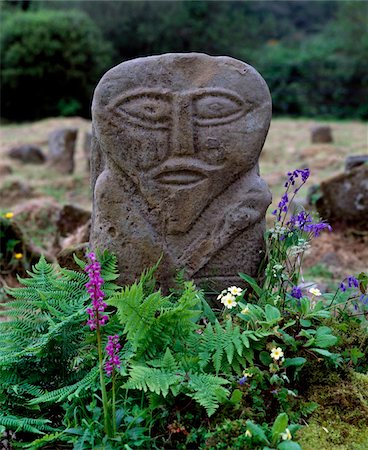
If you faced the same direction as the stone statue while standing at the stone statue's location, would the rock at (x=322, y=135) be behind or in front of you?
behind

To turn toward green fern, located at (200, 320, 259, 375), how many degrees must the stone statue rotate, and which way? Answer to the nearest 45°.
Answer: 0° — it already faces it

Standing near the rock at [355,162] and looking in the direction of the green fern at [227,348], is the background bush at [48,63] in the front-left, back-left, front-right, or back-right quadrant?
back-right

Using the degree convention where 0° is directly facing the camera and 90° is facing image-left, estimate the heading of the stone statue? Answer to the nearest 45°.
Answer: approximately 0°

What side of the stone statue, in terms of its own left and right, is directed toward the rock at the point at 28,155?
back

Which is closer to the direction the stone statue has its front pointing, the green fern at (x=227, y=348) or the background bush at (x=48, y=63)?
the green fern

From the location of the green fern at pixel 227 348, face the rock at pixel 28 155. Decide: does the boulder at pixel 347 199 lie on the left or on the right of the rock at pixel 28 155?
right

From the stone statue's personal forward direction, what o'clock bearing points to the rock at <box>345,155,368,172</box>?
The rock is roughly at 7 o'clock from the stone statue.

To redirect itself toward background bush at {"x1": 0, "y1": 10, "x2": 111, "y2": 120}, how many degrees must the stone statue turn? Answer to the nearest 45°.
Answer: approximately 180°

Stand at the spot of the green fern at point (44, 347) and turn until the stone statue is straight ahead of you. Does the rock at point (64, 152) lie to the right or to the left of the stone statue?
left

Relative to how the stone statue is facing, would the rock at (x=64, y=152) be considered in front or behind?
behind
